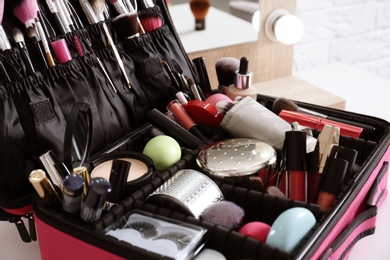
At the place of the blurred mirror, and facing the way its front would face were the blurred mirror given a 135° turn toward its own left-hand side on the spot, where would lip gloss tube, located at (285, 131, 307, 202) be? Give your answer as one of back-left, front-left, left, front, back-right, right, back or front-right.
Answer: back

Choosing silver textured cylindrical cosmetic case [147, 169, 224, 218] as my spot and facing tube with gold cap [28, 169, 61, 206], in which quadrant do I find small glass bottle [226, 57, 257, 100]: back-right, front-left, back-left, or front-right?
back-right

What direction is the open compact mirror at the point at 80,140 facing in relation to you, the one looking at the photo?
facing the viewer and to the right of the viewer

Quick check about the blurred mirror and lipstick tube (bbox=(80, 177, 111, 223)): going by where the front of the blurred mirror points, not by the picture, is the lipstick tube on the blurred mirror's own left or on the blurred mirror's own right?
on the blurred mirror's own right

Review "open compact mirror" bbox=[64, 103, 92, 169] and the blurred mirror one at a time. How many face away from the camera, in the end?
0

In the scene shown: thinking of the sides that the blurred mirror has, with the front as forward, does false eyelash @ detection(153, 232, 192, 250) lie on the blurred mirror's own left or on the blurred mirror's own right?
on the blurred mirror's own right

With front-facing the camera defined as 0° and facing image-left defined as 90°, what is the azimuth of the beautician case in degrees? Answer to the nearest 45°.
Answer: approximately 315°
